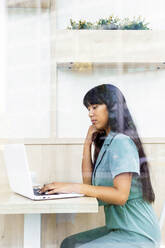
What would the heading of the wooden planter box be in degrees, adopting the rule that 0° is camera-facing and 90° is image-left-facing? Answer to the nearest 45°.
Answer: approximately 0°

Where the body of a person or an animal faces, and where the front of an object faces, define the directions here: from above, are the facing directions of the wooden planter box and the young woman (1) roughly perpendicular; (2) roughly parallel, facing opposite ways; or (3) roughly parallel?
roughly perpendicular

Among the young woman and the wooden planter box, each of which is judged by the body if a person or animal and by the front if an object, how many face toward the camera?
1

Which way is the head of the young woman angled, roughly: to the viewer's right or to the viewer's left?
to the viewer's left

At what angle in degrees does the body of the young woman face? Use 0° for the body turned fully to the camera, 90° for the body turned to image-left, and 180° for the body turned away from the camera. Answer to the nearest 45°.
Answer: approximately 90°
